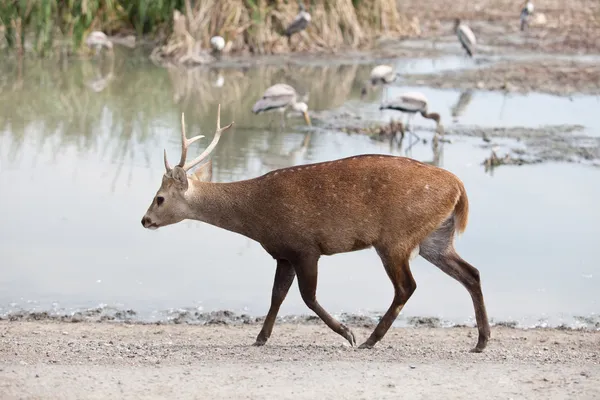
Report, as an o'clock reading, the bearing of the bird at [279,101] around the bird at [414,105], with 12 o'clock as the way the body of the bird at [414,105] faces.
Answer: the bird at [279,101] is roughly at 6 o'clock from the bird at [414,105].

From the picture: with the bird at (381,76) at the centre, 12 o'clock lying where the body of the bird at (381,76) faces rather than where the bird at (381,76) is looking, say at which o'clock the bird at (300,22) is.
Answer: the bird at (300,22) is roughly at 2 o'clock from the bird at (381,76).

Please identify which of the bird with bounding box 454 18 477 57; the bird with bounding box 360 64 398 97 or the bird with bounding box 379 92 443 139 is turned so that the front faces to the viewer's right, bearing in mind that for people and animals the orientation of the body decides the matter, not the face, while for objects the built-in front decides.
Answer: the bird with bounding box 379 92 443 139

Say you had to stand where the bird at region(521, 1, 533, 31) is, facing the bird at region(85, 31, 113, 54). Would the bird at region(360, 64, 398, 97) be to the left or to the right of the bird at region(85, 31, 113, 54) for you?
left

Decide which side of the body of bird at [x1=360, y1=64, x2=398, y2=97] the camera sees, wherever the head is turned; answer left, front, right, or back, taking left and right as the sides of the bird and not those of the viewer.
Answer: left

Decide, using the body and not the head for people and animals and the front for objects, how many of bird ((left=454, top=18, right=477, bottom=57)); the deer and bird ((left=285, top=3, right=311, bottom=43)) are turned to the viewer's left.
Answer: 2

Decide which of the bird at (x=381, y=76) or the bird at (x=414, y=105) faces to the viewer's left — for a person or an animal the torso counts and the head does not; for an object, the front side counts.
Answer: the bird at (x=381, y=76)

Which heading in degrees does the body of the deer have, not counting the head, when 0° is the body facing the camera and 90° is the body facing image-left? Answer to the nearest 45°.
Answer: approximately 90°

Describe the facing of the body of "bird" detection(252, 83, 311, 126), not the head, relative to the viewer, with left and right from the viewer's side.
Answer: facing to the right of the viewer

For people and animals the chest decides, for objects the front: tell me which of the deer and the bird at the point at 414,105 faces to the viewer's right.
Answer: the bird

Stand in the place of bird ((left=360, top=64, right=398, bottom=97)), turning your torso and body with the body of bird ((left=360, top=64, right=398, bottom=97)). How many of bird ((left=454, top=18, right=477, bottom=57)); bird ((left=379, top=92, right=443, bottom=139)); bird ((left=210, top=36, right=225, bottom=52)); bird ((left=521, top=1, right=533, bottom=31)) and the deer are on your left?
2

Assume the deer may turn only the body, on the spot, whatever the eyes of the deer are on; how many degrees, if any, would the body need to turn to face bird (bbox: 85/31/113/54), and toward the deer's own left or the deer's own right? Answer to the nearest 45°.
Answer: approximately 90° to the deer's own right

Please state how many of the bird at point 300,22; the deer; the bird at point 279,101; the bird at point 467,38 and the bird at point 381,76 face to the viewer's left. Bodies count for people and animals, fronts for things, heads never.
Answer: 3

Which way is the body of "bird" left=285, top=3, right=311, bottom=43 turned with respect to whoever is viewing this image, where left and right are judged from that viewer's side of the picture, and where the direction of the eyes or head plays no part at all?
facing to the right of the viewer
